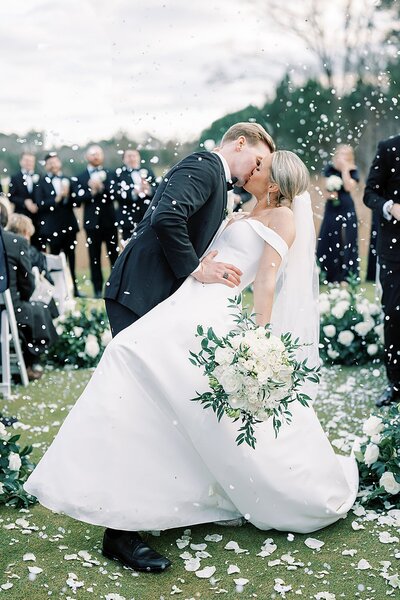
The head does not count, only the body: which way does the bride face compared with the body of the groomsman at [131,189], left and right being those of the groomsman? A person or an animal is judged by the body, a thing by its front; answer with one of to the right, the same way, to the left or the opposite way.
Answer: to the right

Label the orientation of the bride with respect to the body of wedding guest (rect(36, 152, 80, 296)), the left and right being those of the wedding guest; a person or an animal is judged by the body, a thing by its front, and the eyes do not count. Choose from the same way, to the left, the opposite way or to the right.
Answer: to the right

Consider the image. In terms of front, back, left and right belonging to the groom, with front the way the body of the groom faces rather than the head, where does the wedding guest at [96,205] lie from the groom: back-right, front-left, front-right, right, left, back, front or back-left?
left

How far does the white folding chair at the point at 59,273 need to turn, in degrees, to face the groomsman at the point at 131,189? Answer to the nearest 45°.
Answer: approximately 45° to its left

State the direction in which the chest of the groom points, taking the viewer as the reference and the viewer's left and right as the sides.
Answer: facing to the right of the viewer

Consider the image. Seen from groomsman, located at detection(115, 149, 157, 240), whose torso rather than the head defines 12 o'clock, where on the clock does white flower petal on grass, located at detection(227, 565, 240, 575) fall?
The white flower petal on grass is roughly at 12 o'clock from the groomsman.

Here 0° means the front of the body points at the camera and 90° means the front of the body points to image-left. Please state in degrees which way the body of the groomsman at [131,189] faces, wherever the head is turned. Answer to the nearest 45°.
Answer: approximately 0°

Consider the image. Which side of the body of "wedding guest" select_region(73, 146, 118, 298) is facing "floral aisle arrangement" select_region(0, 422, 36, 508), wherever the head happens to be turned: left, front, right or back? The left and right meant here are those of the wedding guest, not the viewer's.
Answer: front

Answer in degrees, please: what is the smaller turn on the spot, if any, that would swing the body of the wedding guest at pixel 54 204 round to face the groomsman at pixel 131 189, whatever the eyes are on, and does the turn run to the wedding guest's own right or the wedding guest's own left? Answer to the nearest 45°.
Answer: approximately 90° to the wedding guest's own left

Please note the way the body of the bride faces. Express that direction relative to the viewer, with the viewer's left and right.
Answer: facing to the left of the viewer

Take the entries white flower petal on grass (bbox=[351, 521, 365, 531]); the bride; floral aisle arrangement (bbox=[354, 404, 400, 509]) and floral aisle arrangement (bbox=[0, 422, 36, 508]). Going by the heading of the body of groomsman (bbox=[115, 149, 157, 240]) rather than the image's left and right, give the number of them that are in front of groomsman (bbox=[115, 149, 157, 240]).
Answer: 4

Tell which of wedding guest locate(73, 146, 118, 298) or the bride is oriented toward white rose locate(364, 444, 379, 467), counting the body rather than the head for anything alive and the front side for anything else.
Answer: the wedding guest

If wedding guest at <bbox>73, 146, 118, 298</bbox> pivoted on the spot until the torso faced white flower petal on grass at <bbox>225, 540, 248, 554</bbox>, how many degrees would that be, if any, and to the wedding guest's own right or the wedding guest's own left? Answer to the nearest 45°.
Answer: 0° — they already face it
